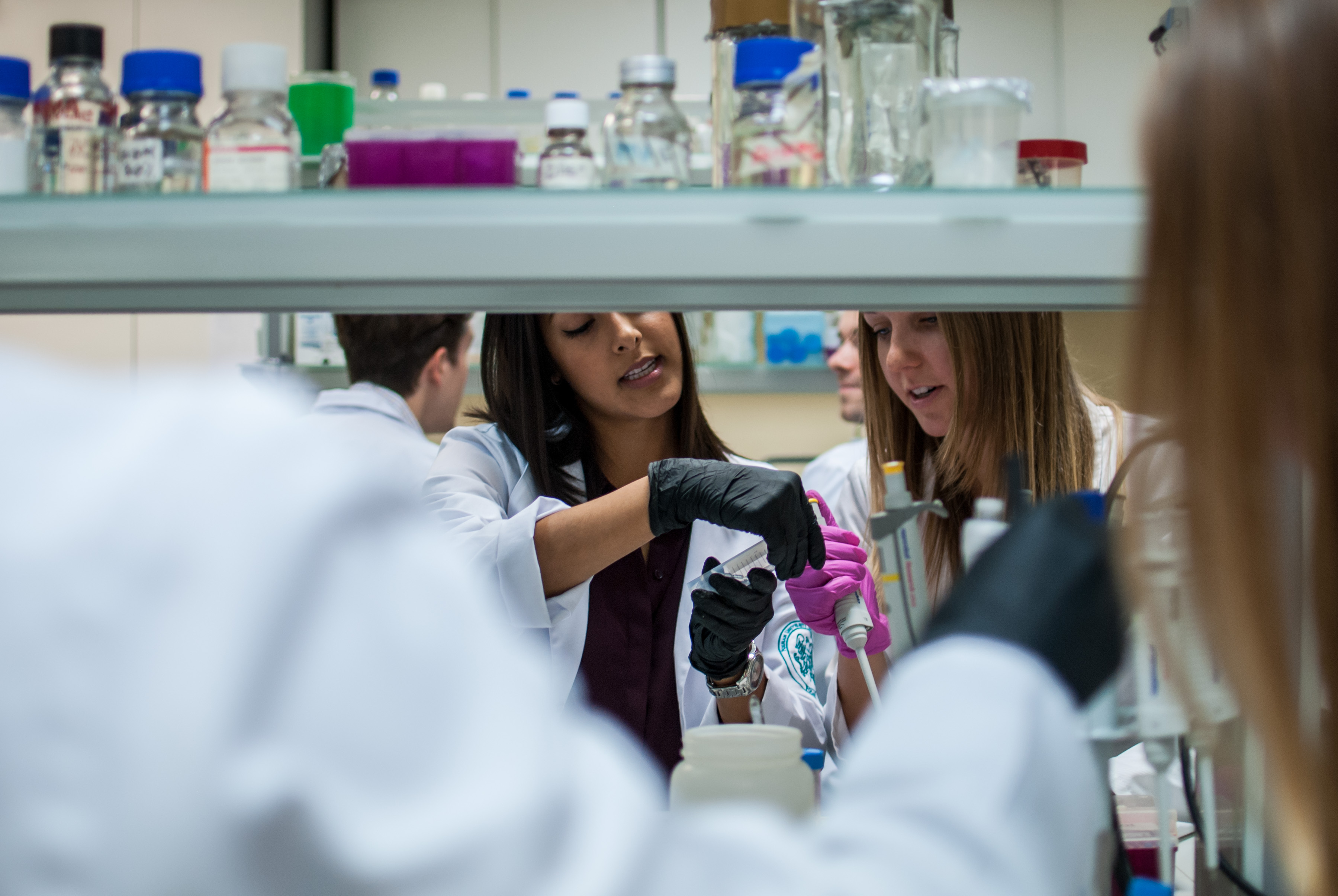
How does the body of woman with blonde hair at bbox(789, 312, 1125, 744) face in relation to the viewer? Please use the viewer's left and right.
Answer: facing the viewer and to the left of the viewer

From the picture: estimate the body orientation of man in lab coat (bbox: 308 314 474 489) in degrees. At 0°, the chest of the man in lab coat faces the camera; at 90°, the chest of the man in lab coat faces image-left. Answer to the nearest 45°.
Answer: approximately 225°

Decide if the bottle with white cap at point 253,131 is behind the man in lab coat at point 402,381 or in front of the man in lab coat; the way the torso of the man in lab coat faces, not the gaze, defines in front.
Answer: behind

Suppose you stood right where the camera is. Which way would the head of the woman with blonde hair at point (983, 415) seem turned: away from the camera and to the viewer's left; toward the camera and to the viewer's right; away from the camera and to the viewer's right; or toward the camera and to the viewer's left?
toward the camera and to the viewer's left

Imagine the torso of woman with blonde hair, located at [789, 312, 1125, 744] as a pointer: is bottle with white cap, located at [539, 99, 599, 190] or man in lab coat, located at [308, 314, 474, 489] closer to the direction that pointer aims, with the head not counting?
the bottle with white cap

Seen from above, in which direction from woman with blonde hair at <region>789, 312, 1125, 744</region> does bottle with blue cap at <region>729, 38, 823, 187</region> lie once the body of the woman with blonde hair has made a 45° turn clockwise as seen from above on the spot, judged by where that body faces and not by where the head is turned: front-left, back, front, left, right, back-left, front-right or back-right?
left

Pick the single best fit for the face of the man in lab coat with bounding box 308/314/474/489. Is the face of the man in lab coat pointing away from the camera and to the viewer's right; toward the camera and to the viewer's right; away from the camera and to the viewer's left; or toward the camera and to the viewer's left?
away from the camera and to the viewer's right
